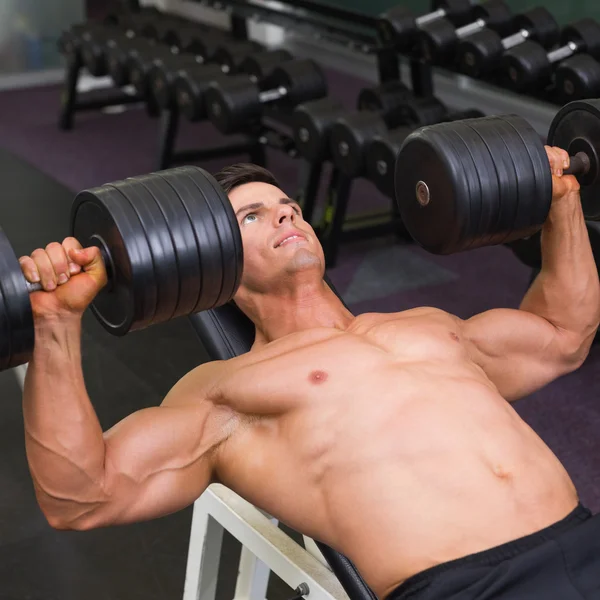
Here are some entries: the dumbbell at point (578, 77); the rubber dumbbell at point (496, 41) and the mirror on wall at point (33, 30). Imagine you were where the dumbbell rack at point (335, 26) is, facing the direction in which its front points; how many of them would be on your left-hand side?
2

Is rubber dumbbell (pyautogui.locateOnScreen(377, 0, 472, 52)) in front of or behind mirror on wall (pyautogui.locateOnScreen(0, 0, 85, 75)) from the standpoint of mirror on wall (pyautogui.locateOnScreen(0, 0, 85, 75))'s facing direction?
in front

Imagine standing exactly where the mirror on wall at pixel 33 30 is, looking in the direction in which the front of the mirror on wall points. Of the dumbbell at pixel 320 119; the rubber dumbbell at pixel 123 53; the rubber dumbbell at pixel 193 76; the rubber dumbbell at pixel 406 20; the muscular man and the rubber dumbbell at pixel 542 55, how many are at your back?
0

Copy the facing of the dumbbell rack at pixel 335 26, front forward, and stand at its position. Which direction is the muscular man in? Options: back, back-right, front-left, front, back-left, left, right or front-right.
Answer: front-left

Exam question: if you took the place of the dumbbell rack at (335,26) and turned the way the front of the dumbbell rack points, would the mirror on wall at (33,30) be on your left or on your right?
on your right

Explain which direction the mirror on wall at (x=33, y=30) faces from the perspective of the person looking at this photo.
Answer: facing the viewer and to the right of the viewer

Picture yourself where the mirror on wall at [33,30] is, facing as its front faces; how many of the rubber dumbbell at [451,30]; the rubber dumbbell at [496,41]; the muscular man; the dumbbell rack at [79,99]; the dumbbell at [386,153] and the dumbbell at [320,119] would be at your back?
0

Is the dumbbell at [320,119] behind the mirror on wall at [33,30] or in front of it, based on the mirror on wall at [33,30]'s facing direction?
in front

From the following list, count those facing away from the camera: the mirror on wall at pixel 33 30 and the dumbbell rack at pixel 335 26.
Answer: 0

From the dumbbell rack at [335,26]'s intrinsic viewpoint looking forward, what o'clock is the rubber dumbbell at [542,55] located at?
The rubber dumbbell is roughly at 9 o'clock from the dumbbell rack.
